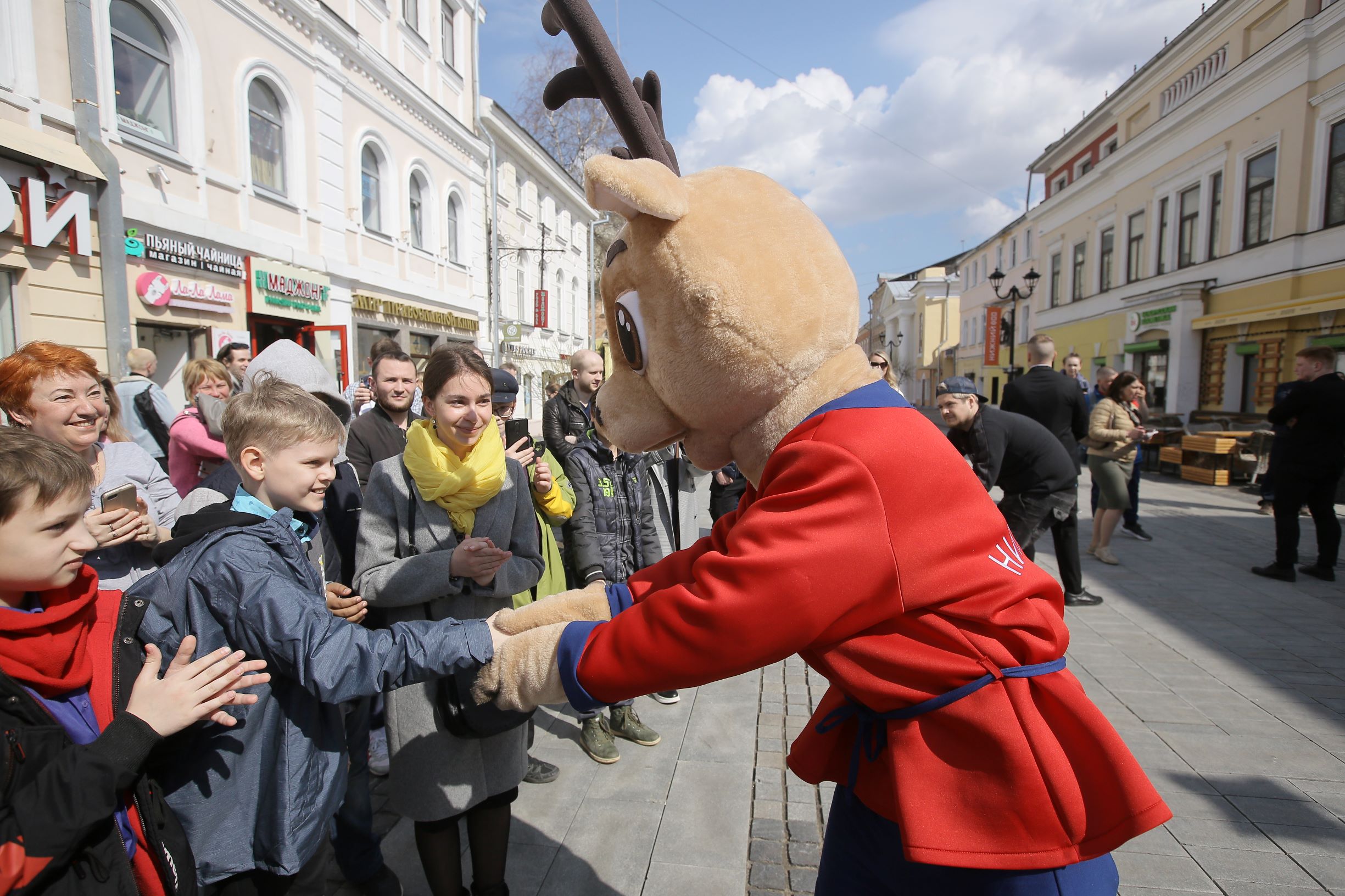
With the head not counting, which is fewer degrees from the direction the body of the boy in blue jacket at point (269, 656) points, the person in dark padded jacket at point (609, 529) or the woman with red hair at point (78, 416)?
the person in dark padded jacket

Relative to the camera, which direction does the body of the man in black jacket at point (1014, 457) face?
to the viewer's left

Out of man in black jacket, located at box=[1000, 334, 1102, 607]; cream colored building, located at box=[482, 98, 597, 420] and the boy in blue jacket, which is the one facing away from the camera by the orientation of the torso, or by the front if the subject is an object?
the man in black jacket

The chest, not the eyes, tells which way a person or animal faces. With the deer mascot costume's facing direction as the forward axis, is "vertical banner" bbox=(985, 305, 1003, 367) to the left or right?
on its right

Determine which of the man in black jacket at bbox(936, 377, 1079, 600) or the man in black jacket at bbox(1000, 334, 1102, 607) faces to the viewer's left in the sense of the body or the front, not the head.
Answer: the man in black jacket at bbox(936, 377, 1079, 600)

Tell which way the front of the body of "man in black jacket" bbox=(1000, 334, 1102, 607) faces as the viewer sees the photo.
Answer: away from the camera

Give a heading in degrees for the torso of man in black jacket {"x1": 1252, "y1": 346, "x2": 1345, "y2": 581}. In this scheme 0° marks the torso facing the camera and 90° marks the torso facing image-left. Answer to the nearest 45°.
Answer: approximately 90°

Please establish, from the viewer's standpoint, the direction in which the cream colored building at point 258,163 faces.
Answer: facing the viewer and to the right of the viewer

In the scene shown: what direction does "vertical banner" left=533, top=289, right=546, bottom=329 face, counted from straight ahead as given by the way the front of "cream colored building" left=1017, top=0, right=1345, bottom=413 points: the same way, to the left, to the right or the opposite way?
to the left

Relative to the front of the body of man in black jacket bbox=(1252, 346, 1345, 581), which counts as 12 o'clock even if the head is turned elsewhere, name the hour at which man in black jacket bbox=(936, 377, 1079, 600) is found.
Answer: man in black jacket bbox=(936, 377, 1079, 600) is roughly at 10 o'clock from man in black jacket bbox=(1252, 346, 1345, 581).

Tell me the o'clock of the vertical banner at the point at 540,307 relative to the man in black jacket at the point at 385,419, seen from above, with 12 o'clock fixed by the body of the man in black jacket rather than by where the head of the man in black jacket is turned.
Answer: The vertical banner is roughly at 8 o'clock from the man in black jacket.

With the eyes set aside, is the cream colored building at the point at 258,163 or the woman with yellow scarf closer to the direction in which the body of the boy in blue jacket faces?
the woman with yellow scarf

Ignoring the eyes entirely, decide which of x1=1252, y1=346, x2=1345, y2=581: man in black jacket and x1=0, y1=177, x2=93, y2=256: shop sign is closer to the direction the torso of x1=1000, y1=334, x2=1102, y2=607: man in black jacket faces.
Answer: the man in black jacket

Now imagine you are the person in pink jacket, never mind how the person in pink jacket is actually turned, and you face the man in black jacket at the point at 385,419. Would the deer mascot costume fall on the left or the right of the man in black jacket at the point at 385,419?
right

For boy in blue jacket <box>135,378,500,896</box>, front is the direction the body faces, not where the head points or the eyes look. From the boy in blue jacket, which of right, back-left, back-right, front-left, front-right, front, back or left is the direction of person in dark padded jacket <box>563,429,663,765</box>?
front-left
